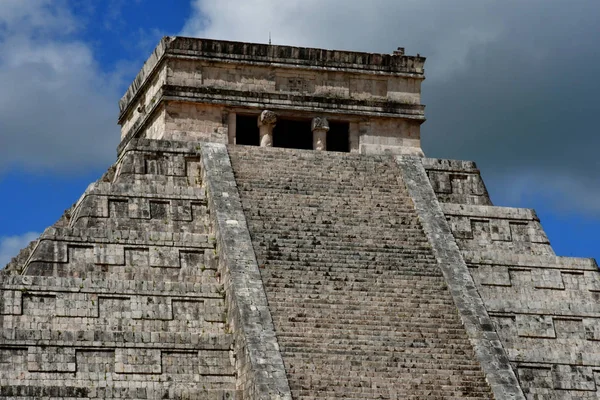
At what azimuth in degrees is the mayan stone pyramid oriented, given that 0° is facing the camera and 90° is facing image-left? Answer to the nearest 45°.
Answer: approximately 0°
